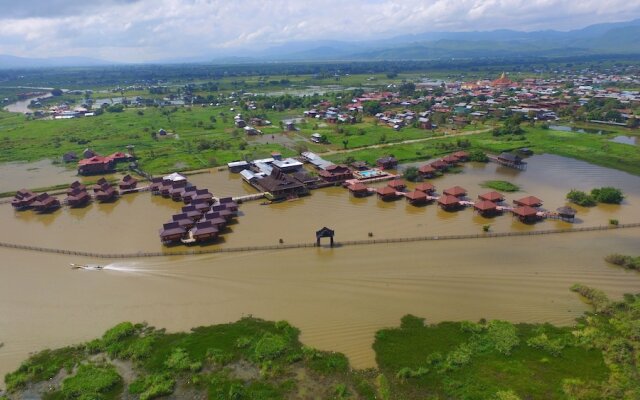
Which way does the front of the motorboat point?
to the viewer's left

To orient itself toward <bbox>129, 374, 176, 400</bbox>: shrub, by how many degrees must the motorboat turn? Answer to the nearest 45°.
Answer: approximately 90° to its left

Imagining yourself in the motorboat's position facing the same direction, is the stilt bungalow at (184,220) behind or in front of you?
behind

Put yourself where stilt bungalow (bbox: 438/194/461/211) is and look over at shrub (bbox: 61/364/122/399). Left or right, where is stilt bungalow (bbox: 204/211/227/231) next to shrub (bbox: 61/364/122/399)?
right

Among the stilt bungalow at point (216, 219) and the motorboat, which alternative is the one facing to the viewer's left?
the motorboat

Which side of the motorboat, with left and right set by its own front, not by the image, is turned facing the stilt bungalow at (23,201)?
right

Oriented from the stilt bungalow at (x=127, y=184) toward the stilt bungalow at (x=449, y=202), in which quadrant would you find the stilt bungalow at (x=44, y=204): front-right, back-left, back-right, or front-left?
back-right

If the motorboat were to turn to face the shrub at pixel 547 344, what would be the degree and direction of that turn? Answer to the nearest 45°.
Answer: approximately 135° to its left

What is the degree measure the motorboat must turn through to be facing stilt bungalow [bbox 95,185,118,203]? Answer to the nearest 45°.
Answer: approximately 90° to its right

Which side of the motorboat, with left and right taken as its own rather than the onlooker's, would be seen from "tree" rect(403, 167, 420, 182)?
back

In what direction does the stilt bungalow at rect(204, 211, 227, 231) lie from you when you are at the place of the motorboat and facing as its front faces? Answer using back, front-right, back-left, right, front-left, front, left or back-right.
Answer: back

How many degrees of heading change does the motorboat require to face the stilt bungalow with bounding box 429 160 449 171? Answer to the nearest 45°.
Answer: approximately 180°

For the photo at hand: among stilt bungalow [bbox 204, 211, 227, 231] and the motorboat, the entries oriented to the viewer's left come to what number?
1

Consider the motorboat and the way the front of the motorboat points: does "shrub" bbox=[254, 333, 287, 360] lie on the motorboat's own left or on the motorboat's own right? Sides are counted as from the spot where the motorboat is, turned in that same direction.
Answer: on the motorboat's own left
